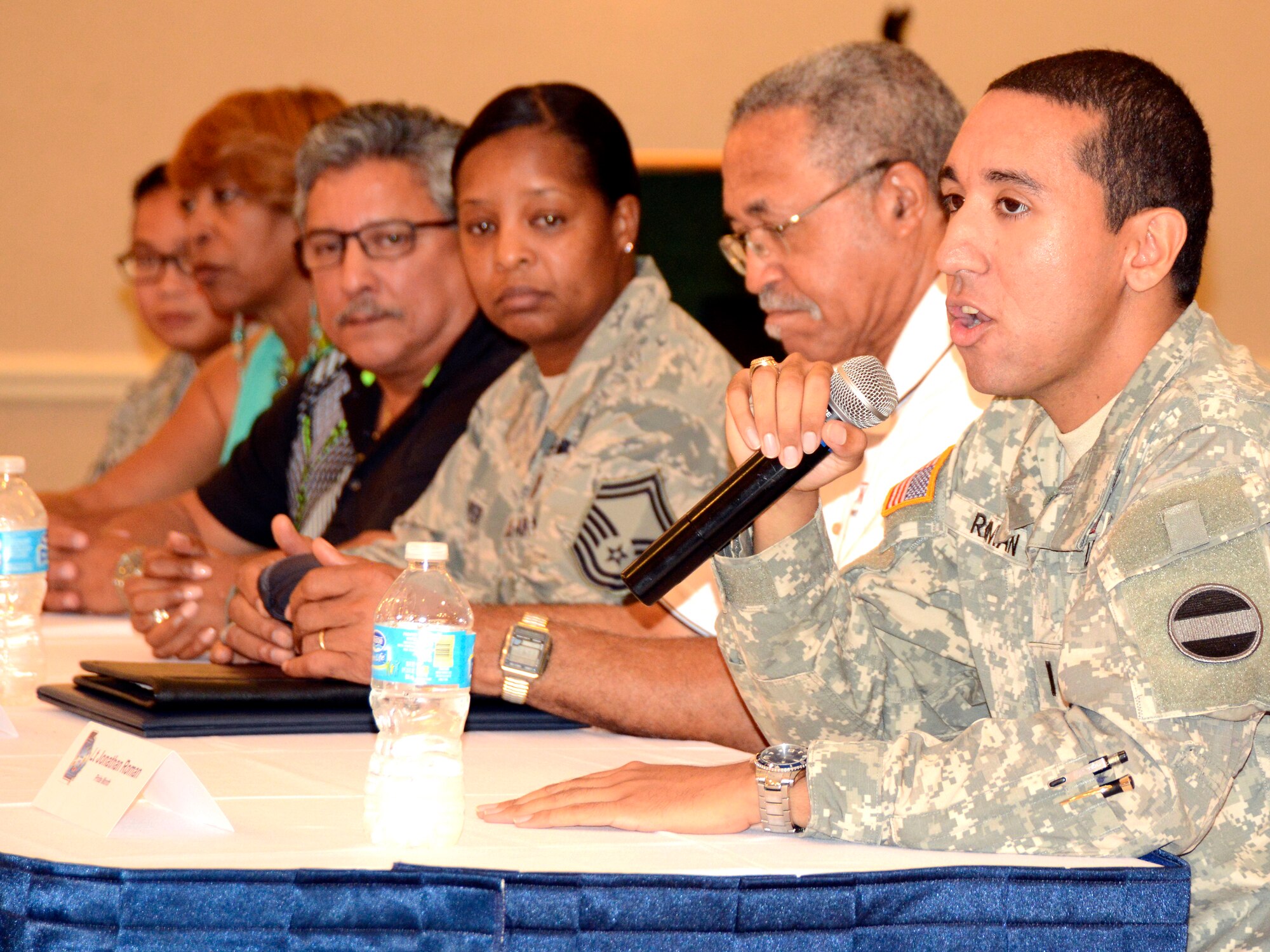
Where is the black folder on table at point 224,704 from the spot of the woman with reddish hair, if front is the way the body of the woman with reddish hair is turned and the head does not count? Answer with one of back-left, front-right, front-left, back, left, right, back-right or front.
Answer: front-left

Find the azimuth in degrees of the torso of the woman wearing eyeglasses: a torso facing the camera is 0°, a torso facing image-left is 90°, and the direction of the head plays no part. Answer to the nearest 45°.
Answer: approximately 45°

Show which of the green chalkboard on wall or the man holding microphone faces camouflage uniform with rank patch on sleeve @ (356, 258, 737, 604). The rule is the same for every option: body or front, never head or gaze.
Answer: the green chalkboard on wall

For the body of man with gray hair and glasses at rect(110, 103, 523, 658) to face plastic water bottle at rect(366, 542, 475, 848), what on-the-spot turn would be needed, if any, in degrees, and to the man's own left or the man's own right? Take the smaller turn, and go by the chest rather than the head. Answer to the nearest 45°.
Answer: approximately 45° to the man's own left

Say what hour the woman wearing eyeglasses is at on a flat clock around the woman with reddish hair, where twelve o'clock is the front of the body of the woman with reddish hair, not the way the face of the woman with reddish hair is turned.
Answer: The woman wearing eyeglasses is roughly at 4 o'clock from the woman with reddish hair.

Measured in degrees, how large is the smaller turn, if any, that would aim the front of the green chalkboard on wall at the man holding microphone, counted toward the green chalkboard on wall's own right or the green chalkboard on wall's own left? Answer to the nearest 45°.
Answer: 0° — it already faces them

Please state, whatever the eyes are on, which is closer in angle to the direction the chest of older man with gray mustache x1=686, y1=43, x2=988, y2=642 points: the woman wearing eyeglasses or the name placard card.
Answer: the name placard card

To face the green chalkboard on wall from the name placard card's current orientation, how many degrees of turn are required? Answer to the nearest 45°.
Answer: approximately 180°

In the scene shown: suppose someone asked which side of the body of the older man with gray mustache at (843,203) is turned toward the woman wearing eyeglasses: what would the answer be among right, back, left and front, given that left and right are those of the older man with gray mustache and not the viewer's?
right

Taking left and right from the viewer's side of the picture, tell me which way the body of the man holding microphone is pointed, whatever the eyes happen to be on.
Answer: facing the viewer and to the left of the viewer

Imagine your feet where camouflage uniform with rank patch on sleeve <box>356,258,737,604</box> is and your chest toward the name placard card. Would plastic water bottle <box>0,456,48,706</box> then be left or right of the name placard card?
right

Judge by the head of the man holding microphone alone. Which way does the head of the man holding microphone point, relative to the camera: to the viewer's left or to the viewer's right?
to the viewer's left
